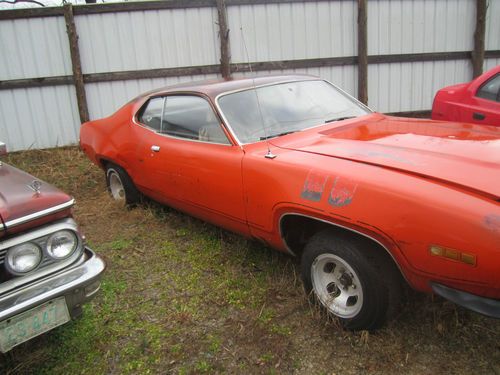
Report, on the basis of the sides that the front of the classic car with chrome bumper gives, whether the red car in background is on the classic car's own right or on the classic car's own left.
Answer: on the classic car's own left

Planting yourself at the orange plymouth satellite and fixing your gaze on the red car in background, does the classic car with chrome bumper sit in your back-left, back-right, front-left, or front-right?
back-left

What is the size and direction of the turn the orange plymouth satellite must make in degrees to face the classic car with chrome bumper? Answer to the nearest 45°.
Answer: approximately 90° to its right

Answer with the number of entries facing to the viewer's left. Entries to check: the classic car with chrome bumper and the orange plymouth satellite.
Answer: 0

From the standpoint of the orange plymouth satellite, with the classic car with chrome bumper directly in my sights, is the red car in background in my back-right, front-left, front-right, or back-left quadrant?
back-right

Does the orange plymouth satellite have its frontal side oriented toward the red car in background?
no

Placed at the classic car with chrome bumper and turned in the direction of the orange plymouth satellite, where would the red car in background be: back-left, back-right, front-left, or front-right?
front-left

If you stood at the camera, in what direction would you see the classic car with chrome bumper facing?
facing the viewer and to the right of the viewer
